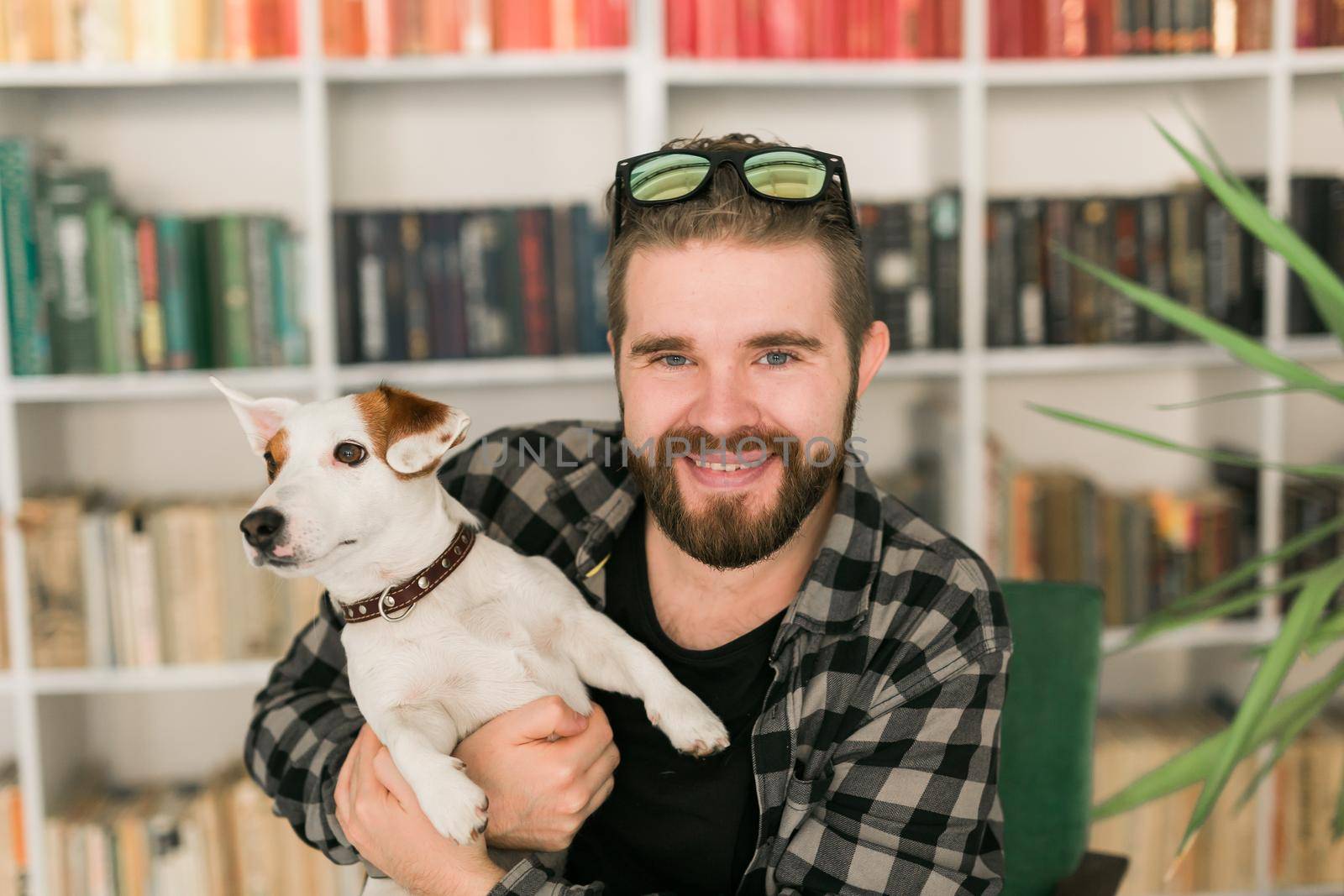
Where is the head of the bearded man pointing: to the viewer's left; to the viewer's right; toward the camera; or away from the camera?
toward the camera

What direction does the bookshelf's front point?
toward the camera

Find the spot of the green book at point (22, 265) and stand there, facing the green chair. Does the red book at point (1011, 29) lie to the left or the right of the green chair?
left

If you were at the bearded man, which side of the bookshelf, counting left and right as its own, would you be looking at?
front
